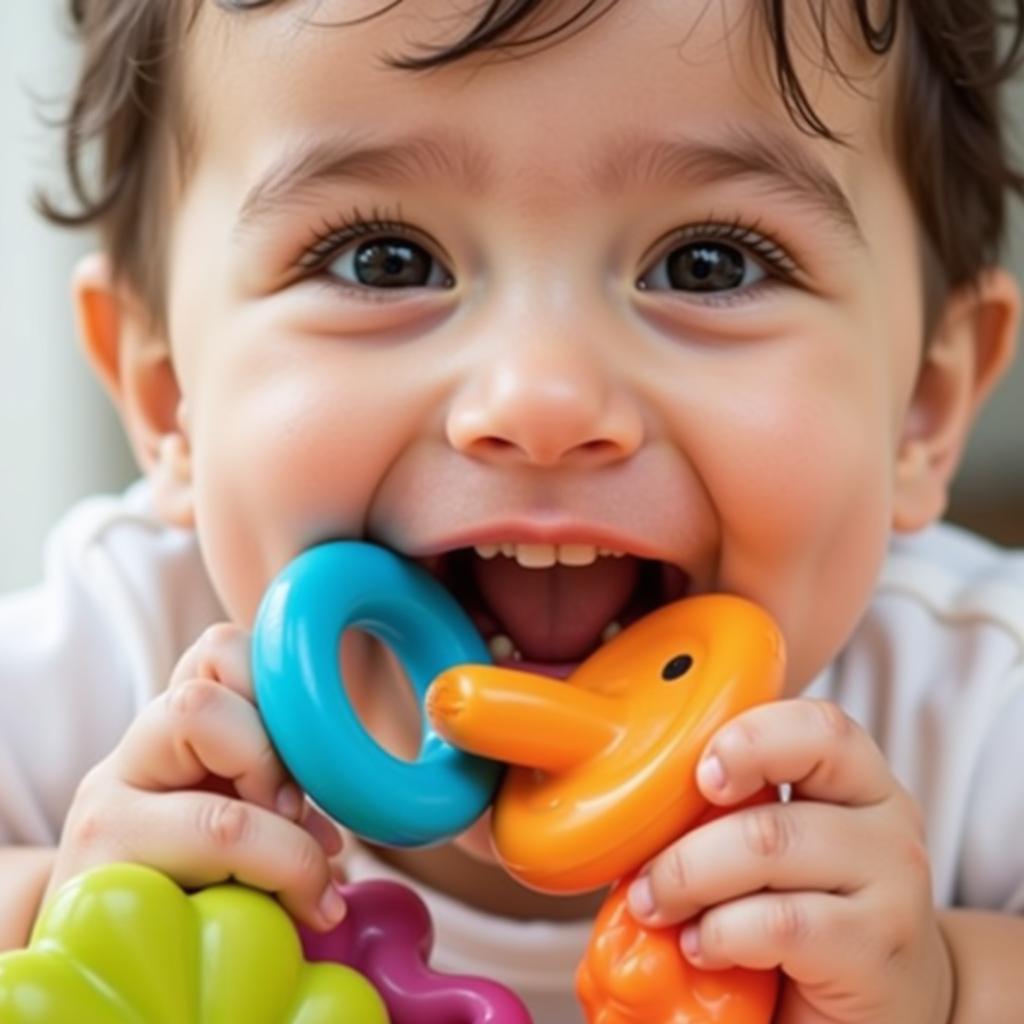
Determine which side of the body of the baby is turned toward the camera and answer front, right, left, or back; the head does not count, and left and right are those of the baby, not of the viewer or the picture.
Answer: front
